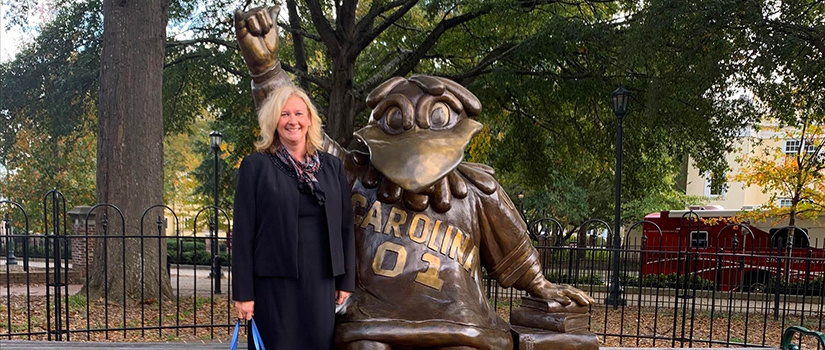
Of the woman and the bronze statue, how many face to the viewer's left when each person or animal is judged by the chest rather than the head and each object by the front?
0

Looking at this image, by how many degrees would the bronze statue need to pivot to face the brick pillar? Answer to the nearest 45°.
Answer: approximately 135° to its right

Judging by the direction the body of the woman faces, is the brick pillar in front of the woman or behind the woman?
behind
